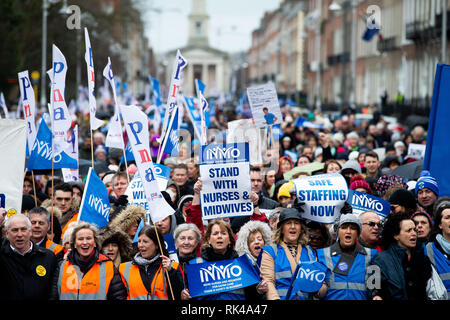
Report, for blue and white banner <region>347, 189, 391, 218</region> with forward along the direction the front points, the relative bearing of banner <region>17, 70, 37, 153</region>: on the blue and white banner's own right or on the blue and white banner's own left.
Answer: on the blue and white banner's own right

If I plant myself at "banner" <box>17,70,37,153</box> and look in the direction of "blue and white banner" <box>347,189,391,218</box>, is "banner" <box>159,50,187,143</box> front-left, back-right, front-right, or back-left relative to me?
front-left

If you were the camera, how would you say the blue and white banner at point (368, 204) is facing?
facing the viewer

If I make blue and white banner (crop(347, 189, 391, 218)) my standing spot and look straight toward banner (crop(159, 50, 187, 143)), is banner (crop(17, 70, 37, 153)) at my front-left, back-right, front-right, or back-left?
front-left

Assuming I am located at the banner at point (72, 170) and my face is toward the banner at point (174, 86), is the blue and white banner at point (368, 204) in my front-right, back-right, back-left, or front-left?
front-right

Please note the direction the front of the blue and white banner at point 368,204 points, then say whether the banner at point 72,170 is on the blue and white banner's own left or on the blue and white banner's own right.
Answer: on the blue and white banner's own right
